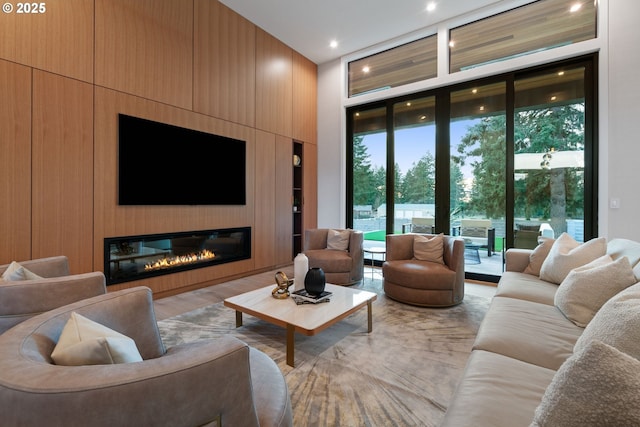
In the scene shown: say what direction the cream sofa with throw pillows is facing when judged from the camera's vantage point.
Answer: facing to the left of the viewer

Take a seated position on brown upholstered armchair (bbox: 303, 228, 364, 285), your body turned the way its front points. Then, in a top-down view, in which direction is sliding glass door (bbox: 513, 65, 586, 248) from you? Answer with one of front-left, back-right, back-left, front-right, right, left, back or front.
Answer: back-left

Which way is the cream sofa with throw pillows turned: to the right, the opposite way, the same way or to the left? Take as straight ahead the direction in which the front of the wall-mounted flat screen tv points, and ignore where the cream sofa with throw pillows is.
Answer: the opposite way

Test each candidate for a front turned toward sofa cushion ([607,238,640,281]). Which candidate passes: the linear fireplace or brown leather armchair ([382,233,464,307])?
the linear fireplace

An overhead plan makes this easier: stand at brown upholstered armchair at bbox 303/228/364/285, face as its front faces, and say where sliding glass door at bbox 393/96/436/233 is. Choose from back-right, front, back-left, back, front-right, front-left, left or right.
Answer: back

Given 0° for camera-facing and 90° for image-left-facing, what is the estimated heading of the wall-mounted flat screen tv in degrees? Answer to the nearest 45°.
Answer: approximately 315°

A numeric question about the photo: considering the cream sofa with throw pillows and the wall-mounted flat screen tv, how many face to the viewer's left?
1

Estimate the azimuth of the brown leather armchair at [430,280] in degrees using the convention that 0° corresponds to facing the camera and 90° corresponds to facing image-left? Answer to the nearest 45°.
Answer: approximately 45°

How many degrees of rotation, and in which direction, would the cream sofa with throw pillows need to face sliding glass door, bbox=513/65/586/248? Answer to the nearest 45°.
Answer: approximately 90° to its right
